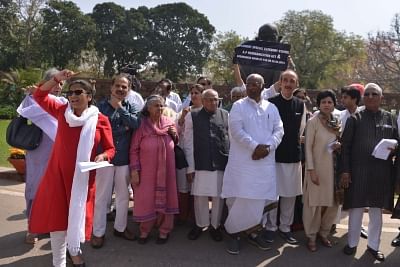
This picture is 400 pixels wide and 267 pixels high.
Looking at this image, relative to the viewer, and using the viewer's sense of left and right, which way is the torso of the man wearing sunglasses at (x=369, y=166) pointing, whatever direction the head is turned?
facing the viewer

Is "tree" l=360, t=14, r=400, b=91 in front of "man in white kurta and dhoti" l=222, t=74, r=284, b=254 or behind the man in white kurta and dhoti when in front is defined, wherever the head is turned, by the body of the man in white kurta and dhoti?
behind

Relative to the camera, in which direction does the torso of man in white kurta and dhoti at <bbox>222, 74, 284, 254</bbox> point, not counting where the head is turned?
toward the camera

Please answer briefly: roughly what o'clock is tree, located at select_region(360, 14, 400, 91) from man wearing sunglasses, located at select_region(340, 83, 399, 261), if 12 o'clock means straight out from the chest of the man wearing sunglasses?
The tree is roughly at 6 o'clock from the man wearing sunglasses.

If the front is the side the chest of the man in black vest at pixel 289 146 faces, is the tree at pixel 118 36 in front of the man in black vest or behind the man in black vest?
behind

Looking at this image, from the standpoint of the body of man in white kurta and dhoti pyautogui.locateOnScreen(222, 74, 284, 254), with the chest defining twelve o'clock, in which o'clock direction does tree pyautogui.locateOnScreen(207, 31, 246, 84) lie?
The tree is roughly at 6 o'clock from the man in white kurta and dhoti.

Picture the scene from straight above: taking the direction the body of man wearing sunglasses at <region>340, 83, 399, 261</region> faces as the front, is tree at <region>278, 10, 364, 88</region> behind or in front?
behind

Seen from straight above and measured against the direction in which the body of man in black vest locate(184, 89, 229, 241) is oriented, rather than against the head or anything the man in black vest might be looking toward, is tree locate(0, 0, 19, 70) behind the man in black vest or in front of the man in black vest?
behind

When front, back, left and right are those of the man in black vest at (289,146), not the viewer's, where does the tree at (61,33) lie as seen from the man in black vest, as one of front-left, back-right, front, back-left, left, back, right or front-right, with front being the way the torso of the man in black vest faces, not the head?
back-right

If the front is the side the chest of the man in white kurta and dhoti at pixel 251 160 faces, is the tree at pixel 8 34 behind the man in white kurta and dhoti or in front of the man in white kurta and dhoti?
behind

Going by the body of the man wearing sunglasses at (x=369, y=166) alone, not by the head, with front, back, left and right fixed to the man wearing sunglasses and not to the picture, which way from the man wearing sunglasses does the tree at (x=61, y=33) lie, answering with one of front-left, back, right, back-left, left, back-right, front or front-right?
back-right

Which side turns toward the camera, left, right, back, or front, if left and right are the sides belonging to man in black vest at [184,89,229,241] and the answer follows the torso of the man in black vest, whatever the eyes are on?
front
